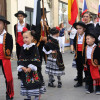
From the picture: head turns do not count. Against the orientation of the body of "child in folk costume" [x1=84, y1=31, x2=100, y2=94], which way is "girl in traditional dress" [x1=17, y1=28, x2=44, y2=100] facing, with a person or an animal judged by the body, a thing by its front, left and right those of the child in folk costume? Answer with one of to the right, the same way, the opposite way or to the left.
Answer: the same way

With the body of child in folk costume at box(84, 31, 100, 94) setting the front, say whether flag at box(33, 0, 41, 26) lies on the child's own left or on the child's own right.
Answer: on the child's own right

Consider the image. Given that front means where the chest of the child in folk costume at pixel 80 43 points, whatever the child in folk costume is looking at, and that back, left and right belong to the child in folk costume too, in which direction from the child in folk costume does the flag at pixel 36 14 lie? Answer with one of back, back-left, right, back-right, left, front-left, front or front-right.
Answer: right

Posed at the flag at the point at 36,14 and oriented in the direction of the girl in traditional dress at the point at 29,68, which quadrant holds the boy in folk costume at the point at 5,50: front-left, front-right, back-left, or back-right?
front-right

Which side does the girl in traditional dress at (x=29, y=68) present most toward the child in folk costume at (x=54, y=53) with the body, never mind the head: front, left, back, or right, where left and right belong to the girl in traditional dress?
back

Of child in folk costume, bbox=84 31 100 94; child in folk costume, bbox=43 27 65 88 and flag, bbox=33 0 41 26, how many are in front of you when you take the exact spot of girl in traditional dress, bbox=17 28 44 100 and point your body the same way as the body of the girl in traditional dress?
0

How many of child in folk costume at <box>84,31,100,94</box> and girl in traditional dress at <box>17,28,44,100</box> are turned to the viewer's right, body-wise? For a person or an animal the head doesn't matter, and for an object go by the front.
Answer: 0

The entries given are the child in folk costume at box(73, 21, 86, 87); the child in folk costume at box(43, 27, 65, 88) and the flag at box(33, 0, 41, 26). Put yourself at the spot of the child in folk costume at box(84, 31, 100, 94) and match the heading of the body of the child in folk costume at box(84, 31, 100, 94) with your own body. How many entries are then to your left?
0

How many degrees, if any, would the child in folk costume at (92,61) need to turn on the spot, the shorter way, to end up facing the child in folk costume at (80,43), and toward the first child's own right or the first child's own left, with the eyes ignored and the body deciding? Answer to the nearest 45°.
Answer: approximately 90° to the first child's own right

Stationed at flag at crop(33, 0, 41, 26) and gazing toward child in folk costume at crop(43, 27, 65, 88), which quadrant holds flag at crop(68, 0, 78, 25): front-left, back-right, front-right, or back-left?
front-left

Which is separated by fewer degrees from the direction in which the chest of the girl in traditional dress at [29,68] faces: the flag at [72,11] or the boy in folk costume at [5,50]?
the boy in folk costume

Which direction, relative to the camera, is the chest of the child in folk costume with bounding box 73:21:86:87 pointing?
toward the camera
